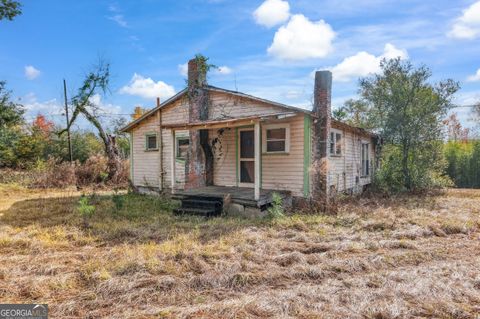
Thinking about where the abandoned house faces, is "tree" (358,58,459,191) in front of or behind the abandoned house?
behind

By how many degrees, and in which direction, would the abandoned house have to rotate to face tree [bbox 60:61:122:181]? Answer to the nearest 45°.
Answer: approximately 90° to its right

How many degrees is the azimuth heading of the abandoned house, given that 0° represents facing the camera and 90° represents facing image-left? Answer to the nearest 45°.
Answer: approximately 45°

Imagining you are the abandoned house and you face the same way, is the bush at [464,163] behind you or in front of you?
behind

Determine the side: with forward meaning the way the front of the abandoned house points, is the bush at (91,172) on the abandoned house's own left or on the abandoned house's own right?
on the abandoned house's own right

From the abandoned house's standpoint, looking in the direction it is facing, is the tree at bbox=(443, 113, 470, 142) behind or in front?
behind

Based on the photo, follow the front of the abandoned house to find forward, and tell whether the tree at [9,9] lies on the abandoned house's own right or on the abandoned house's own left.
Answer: on the abandoned house's own right
